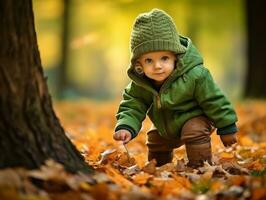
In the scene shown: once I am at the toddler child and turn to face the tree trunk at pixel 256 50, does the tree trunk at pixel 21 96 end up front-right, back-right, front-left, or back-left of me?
back-left

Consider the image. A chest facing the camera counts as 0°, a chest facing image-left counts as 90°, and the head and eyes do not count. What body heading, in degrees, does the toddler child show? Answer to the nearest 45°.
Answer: approximately 45°

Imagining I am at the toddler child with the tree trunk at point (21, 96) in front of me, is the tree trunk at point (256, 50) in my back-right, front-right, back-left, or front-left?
back-right

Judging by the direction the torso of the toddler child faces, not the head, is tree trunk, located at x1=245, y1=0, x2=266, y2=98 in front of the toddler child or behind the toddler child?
behind
